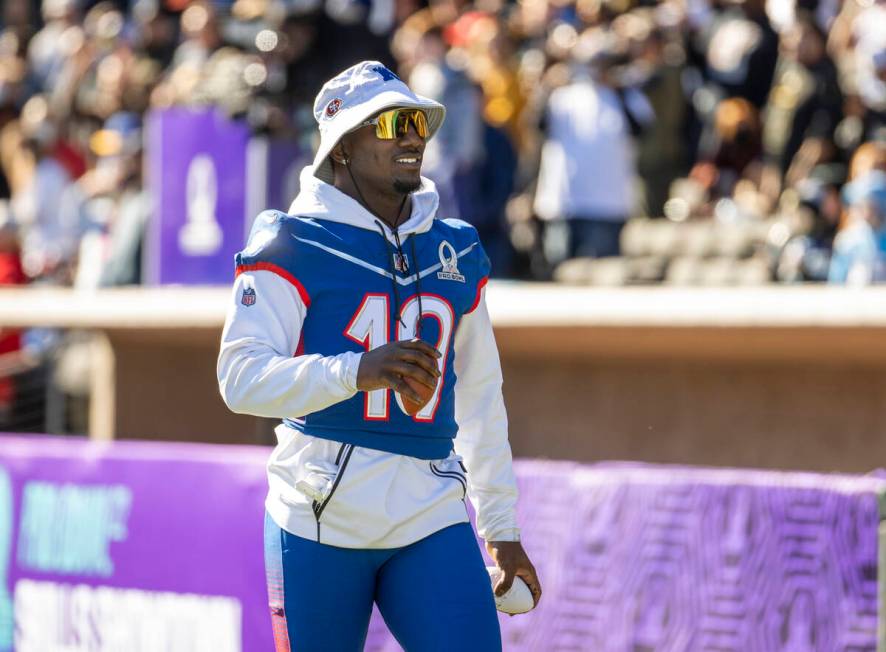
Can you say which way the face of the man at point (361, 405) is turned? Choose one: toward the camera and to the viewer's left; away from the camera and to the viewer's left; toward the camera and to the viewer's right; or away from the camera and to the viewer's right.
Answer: toward the camera and to the viewer's right

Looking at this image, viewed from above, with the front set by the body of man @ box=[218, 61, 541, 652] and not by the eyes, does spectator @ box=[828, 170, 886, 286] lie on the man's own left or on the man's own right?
on the man's own left

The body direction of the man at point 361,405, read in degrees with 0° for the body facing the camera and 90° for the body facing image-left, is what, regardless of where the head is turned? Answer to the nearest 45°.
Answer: approximately 315°

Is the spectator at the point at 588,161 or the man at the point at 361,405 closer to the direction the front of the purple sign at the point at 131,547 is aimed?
the man

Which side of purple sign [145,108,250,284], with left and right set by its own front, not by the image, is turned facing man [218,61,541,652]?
front

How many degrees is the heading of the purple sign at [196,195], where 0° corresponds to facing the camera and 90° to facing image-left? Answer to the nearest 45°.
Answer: approximately 0°

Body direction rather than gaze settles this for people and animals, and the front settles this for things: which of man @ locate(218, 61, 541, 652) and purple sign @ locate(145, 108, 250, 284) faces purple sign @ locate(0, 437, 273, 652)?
purple sign @ locate(145, 108, 250, 284)

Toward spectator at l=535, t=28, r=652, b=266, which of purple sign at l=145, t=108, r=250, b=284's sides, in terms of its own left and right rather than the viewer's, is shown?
left

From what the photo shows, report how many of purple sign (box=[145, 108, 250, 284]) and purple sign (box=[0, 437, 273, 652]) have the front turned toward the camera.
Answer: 2
